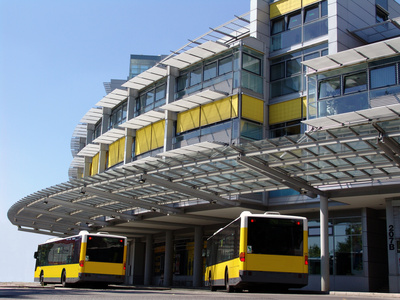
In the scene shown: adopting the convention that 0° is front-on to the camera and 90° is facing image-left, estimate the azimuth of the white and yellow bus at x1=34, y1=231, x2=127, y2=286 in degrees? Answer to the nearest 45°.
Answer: approximately 135°

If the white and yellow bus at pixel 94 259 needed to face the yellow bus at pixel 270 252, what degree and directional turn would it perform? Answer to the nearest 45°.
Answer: approximately 180°

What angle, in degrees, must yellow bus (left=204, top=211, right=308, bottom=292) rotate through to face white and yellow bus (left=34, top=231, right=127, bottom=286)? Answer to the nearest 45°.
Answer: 0° — it already faces it

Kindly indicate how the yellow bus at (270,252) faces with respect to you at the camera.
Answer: facing away from the viewer and to the left of the viewer

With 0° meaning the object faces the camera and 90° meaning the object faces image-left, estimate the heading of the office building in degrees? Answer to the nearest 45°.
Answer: approximately 45°
